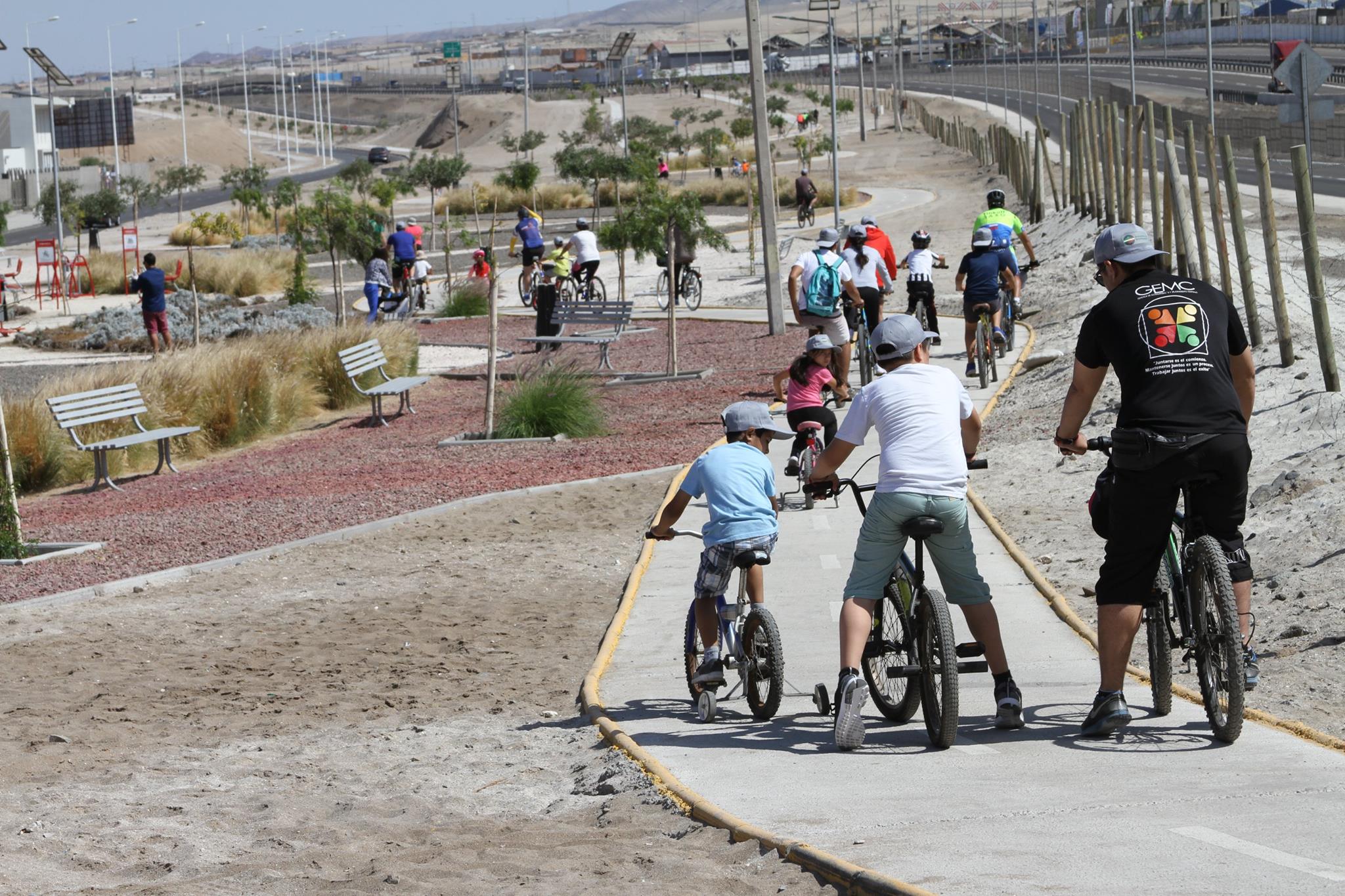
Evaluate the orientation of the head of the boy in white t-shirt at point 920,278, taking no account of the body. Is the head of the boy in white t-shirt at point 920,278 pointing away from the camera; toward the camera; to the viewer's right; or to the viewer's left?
away from the camera

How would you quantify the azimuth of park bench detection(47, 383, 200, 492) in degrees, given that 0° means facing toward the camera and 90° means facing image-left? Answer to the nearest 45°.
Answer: approximately 315°

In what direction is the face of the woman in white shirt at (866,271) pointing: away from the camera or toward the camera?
away from the camera

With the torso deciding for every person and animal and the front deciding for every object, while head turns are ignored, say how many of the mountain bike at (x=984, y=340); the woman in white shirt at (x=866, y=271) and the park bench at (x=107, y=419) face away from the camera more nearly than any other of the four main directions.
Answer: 2

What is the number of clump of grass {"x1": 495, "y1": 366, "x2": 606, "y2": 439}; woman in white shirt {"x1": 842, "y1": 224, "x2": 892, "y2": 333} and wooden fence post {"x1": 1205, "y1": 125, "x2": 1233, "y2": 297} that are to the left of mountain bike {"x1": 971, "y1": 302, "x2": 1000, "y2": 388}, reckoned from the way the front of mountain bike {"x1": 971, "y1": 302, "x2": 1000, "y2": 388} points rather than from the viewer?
2

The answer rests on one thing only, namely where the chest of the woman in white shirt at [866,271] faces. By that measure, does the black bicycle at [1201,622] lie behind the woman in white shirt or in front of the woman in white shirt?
behind

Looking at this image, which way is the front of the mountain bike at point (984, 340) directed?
away from the camera

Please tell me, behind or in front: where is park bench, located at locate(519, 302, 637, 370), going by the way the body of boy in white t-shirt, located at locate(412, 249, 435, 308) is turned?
behind

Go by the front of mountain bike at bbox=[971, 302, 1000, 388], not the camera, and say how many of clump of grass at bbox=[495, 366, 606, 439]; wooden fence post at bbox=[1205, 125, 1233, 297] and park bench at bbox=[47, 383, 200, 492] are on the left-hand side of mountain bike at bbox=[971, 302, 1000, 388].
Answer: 2

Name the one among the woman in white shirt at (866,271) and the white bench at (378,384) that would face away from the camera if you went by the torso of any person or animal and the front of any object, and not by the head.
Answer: the woman in white shirt

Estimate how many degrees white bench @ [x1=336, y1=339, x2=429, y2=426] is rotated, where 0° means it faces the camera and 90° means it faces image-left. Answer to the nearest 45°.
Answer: approximately 315°
